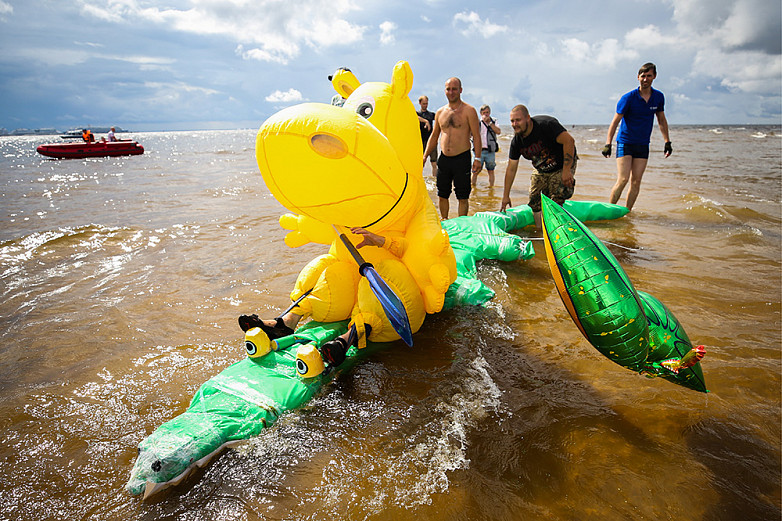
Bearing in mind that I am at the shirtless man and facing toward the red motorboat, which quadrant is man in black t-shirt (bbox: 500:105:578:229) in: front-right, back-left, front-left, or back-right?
back-right

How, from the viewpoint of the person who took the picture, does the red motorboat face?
facing to the left of the viewer

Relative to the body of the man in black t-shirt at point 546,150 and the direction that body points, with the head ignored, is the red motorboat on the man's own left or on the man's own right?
on the man's own right

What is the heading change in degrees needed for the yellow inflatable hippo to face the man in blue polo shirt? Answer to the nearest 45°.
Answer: approximately 180°

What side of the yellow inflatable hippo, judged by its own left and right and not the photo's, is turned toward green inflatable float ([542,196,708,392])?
left

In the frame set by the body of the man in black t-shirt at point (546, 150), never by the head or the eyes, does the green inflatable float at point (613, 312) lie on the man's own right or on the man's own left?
on the man's own left
